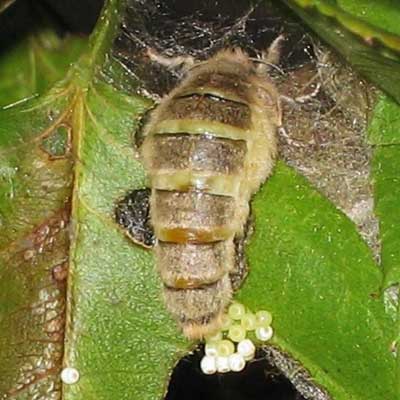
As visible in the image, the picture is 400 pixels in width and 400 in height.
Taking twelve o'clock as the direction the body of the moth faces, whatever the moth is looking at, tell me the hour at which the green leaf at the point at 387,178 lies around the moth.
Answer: The green leaf is roughly at 3 o'clock from the moth.

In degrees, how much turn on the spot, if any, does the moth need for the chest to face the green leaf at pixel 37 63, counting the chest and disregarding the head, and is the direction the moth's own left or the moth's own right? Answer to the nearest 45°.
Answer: approximately 45° to the moth's own left

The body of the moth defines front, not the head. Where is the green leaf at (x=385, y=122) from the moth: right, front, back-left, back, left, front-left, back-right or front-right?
right

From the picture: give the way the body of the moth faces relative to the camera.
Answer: away from the camera
